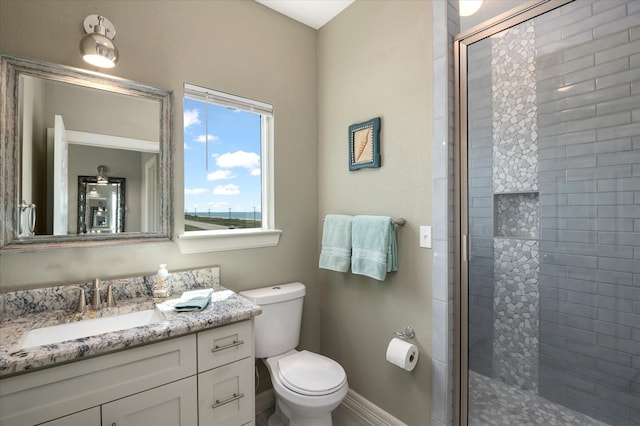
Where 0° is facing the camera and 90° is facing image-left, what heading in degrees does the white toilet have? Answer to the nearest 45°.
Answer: approximately 315°

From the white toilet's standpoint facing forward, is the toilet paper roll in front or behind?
in front

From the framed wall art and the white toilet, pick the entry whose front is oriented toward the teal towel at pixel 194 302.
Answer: the framed wall art

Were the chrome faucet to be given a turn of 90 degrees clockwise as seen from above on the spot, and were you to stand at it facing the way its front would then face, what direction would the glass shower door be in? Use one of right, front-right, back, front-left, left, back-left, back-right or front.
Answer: back-left

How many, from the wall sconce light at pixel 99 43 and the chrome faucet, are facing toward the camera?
2

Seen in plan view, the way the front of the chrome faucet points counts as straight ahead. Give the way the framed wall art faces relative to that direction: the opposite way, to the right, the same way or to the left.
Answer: to the right

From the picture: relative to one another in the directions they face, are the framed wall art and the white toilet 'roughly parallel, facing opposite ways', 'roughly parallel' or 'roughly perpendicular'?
roughly perpendicular

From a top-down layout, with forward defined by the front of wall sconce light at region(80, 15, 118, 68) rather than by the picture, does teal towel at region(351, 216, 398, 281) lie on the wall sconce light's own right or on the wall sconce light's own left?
on the wall sconce light's own left

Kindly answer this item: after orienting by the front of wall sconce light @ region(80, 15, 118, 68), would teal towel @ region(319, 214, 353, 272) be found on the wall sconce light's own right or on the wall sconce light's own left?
on the wall sconce light's own left

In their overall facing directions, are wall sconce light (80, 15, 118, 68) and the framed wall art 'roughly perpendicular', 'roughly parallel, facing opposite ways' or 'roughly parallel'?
roughly perpendicular

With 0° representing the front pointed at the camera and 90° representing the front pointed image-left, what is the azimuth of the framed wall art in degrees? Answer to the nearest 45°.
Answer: approximately 45°

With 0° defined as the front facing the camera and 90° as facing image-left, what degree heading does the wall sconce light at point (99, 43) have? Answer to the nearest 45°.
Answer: approximately 0°

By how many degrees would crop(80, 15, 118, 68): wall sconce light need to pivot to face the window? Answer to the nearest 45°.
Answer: approximately 90° to its left
